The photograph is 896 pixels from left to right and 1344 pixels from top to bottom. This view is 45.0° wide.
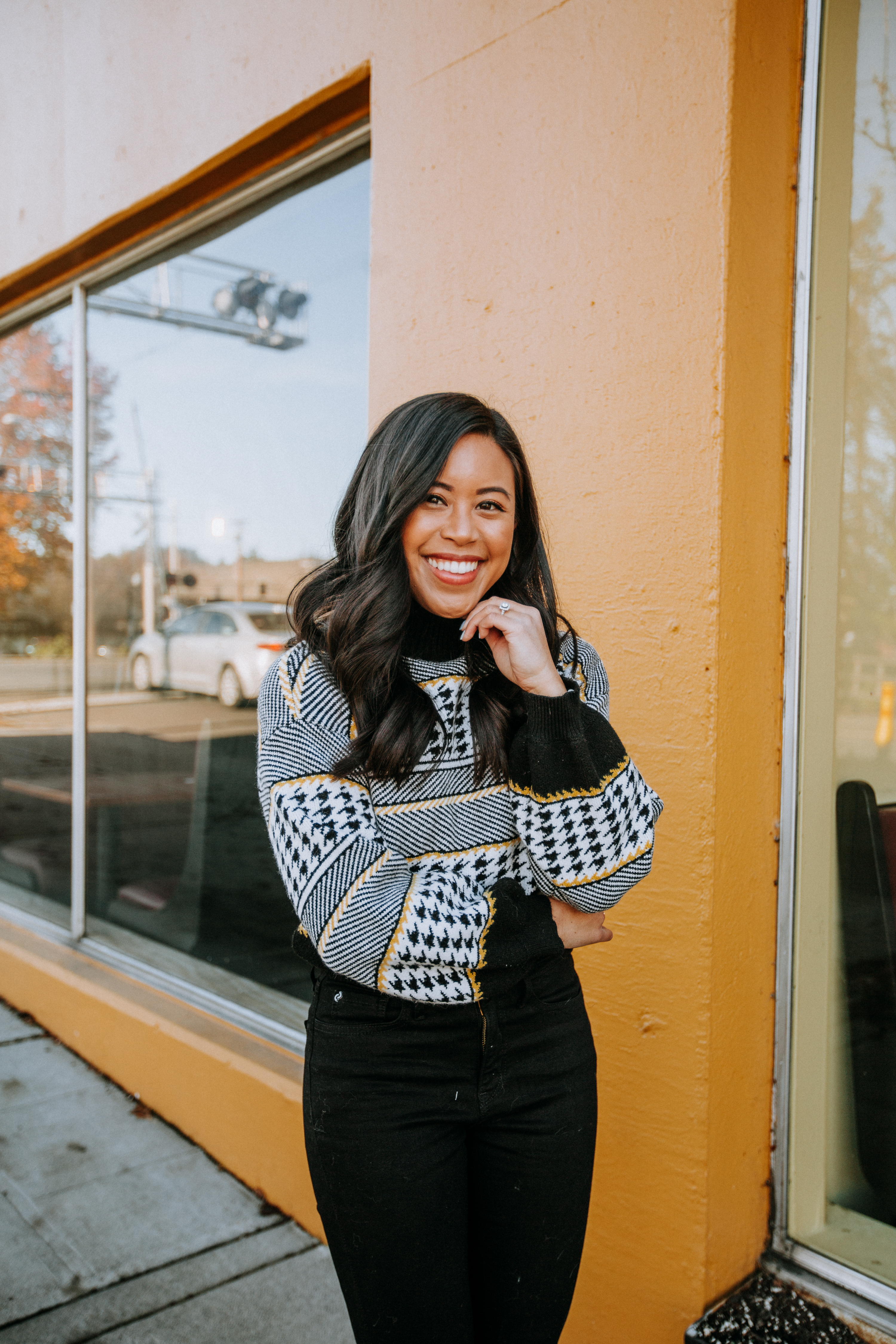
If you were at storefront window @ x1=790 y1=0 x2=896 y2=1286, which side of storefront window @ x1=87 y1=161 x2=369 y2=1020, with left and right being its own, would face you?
left

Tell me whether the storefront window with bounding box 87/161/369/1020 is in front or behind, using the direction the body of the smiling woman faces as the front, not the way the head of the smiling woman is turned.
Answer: behind

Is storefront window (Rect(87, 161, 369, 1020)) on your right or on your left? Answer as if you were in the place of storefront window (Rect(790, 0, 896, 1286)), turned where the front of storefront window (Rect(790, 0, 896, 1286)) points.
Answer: on your right

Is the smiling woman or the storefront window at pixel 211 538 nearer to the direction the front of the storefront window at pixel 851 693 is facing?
the smiling woman

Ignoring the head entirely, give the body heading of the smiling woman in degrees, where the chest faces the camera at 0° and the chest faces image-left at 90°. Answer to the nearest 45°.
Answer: approximately 0°

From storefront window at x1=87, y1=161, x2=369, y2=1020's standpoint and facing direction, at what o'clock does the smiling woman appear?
The smiling woman is roughly at 10 o'clock from the storefront window.

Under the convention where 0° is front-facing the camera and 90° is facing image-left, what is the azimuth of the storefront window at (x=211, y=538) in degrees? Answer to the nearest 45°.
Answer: approximately 45°
